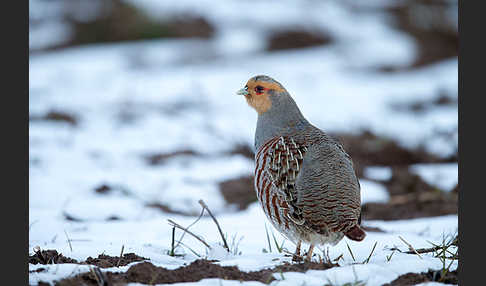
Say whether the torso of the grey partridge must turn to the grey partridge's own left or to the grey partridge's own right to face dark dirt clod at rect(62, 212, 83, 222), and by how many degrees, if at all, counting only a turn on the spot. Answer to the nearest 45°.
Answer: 0° — it already faces it

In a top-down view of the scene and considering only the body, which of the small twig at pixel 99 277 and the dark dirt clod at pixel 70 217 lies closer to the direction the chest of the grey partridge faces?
the dark dirt clod

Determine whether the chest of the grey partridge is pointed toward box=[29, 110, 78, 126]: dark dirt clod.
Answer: yes

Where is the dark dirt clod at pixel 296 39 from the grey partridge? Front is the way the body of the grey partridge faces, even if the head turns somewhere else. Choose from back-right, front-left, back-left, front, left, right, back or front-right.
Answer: front-right

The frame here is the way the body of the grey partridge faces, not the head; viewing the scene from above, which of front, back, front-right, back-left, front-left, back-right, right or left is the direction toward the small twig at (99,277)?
left

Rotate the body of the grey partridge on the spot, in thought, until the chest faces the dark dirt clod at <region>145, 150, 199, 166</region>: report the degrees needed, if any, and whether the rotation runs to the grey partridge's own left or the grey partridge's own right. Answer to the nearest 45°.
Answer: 0° — it already faces it

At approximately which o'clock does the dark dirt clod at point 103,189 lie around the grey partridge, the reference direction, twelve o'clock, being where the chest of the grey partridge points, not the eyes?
The dark dirt clod is roughly at 12 o'clock from the grey partridge.

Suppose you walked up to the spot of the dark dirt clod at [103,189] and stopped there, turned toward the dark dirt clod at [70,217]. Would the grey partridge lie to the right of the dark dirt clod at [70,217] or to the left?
left

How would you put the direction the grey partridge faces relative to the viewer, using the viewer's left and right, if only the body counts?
facing away from the viewer and to the left of the viewer
